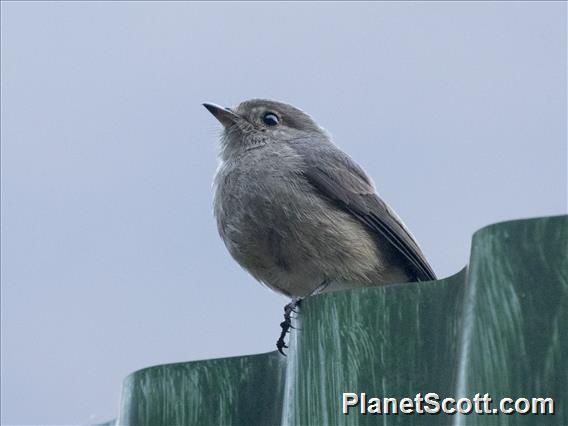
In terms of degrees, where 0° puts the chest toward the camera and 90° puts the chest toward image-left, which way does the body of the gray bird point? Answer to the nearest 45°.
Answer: approximately 45°
